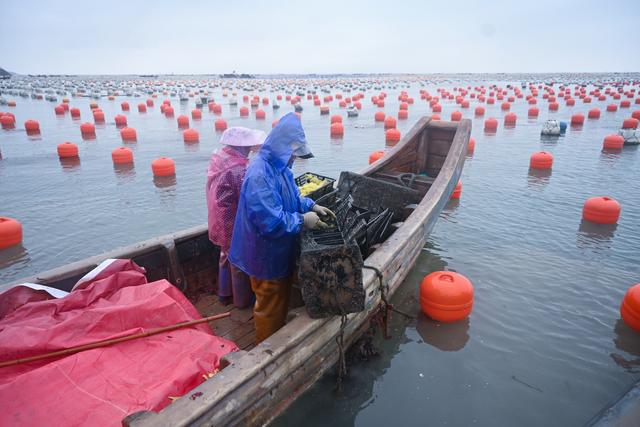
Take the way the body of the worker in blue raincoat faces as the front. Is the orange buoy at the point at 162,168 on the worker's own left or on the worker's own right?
on the worker's own left

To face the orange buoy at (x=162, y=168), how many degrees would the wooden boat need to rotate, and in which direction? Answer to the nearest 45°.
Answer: approximately 45° to its left

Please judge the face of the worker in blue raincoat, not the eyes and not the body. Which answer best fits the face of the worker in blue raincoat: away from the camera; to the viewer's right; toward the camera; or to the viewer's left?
to the viewer's right

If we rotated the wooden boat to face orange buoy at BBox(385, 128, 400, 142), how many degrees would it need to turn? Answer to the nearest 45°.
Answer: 0° — it already faces it

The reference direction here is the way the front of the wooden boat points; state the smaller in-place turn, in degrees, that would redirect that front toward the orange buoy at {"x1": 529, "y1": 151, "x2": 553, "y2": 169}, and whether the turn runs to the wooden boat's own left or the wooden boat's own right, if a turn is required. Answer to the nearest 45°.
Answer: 0° — it already faces it

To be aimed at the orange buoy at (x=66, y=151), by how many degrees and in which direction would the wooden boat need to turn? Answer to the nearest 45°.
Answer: approximately 90° to its left

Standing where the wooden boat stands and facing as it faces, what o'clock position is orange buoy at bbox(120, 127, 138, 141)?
The orange buoy is roughly at 10 o'clock from the wooden boat.

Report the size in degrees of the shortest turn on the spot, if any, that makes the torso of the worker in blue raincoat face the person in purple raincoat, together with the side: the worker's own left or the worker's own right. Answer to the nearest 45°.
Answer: approximately 135° to the worker's own left

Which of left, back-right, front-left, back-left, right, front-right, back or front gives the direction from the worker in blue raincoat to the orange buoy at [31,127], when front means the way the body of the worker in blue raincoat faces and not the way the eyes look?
back-left

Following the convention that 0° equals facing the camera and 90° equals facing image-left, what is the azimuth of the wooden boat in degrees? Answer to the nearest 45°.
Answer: approximately 225°

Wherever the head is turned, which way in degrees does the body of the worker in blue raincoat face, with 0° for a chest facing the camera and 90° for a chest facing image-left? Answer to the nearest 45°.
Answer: approximately 270°
